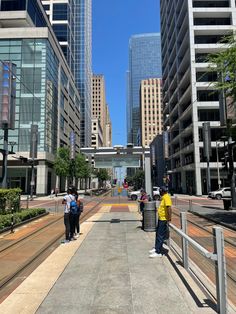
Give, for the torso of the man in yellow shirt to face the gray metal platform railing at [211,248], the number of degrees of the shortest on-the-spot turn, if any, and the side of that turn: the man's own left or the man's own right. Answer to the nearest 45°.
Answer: approximately 180°

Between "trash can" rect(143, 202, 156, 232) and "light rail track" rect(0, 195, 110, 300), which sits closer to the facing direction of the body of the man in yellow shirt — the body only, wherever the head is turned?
the light rail track

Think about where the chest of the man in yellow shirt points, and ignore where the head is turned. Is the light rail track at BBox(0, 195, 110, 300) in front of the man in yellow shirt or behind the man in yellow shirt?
in front

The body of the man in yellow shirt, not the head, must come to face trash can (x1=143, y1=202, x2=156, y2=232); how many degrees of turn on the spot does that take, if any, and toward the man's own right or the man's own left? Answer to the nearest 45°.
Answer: approximately 90° to the man's own right

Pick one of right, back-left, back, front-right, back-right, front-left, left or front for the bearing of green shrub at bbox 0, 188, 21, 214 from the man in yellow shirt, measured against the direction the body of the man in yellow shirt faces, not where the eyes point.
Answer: front-right

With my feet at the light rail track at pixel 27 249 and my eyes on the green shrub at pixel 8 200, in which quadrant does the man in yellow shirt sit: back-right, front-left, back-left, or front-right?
back-right

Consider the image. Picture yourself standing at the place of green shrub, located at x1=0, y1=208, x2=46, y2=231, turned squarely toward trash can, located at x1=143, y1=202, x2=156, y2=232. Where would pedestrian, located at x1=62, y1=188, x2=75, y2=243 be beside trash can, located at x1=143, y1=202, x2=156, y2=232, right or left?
right

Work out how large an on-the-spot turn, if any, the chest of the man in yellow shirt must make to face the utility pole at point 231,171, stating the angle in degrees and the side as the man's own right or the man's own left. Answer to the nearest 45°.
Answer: approximately 90° to the man's own right

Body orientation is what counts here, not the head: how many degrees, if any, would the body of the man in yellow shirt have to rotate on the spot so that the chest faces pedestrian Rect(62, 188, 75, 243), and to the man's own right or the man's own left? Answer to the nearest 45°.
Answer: approximately 45° to the man's own right

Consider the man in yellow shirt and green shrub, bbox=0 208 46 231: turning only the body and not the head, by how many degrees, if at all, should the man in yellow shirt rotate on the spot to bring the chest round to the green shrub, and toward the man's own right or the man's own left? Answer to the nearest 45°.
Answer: approximately 45° to the man's own right

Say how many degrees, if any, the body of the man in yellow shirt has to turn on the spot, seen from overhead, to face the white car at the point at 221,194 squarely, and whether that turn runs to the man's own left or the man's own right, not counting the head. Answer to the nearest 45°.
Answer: approximately 90° to the man's own right

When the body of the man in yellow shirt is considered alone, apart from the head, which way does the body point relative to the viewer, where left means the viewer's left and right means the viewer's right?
facing to the left of the viewer
